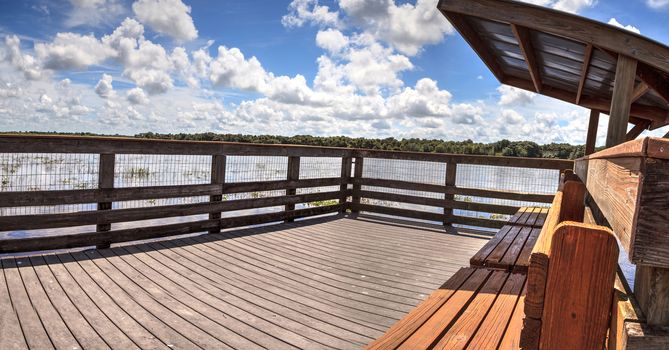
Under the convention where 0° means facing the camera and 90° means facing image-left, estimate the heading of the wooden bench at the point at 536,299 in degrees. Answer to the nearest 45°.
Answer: approximately 90°
